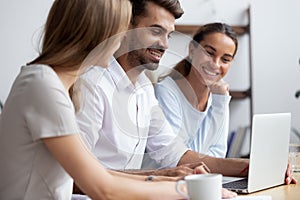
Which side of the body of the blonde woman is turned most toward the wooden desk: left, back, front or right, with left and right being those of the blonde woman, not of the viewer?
front

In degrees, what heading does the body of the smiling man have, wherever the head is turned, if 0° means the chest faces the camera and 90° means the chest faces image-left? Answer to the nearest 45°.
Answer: approximately 315°

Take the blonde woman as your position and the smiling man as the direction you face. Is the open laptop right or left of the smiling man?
right

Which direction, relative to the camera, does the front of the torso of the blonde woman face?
to the viewer's right

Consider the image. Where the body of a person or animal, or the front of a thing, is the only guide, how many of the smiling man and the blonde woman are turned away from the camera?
0

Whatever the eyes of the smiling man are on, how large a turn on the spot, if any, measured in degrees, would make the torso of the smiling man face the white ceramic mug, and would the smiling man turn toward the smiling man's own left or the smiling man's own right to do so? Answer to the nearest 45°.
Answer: approximately 45° to the smiling man's own right

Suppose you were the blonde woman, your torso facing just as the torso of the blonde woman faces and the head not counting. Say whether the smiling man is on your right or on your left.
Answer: on your left

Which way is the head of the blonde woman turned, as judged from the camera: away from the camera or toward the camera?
away from the camera

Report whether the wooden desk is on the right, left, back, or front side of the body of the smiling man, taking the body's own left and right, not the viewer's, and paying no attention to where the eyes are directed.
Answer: front

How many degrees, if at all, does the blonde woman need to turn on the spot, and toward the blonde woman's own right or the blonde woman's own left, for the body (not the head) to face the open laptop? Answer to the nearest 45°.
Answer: approximately 45° to the blonde woman's own left

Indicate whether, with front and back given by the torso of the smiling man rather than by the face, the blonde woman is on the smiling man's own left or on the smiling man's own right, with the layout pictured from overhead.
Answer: on the smiling man's own right
